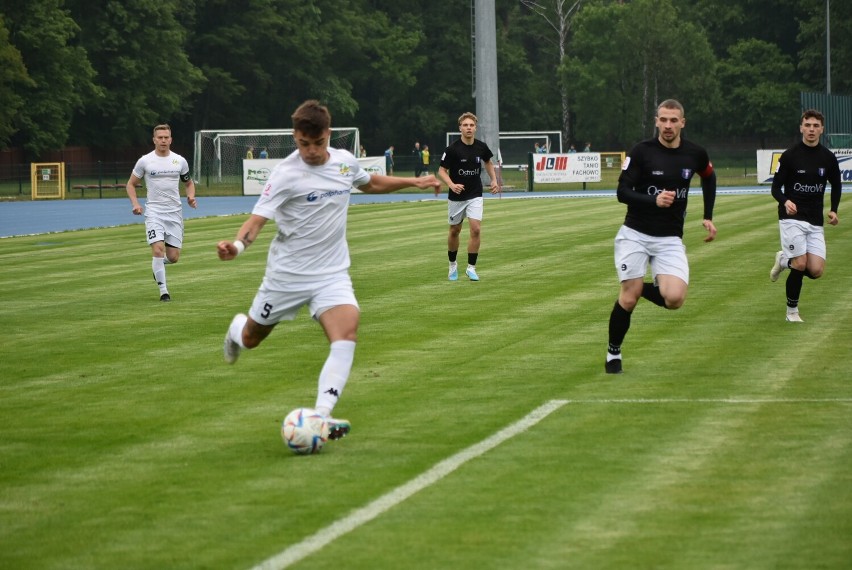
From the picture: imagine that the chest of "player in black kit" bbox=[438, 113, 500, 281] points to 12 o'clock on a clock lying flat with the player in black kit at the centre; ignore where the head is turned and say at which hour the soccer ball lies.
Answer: The soccer ball is roughly at 12 o'clock from the player in black kit.

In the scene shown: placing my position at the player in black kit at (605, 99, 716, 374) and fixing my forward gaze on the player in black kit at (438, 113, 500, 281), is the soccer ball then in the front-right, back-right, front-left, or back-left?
back-left

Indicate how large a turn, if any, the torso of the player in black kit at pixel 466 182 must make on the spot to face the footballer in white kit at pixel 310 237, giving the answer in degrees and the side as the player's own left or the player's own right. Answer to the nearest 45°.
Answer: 0° — they already face them

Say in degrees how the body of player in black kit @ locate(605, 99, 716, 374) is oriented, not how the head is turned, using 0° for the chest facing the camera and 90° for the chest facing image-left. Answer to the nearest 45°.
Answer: approximately 0°

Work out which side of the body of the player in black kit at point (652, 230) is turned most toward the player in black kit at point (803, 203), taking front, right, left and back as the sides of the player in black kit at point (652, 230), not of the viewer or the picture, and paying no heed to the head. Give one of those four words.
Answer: back

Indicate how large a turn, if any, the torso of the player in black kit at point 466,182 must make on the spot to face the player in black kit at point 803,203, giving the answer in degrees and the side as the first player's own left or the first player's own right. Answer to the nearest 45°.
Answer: approximately 45° to the first player's own left

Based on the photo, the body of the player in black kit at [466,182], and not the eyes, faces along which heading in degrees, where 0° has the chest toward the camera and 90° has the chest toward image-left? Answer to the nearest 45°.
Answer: approximately 0°

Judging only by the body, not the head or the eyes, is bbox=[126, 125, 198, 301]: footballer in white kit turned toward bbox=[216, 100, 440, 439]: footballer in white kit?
yes

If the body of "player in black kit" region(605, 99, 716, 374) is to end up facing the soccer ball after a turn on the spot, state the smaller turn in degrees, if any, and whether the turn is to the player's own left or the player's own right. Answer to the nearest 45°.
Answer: approximately 45° to the player's own right

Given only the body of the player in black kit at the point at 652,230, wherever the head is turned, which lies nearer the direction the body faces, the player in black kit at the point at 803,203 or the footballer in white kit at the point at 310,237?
the footballer in white kit
